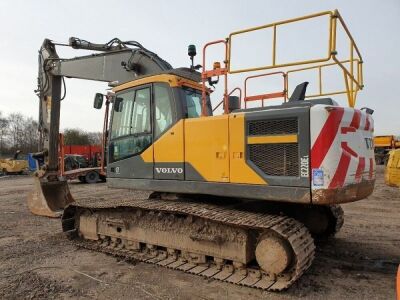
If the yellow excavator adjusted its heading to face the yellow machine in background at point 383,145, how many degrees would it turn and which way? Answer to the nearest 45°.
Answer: approximately 90° to its right

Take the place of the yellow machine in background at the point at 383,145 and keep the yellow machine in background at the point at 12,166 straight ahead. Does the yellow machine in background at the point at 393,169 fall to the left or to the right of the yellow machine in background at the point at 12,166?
left

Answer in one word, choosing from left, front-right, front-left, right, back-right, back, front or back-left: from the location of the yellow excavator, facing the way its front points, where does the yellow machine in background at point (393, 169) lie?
right

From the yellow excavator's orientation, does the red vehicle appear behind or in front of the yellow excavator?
in front

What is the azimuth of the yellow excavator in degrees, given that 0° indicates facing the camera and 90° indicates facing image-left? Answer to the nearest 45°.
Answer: approximately 135°

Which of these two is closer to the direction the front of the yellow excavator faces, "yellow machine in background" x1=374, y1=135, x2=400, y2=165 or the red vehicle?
the red vehicle
